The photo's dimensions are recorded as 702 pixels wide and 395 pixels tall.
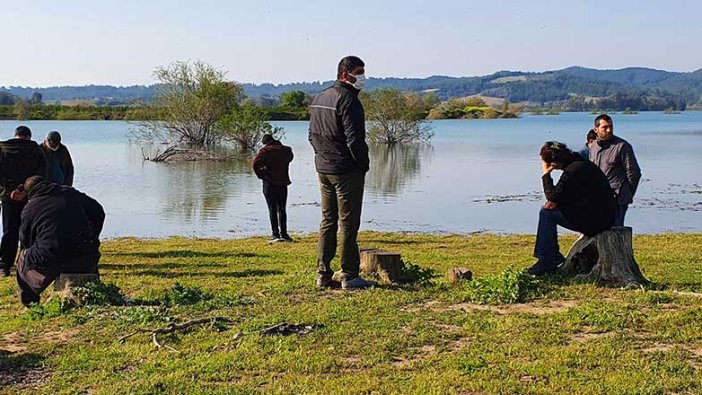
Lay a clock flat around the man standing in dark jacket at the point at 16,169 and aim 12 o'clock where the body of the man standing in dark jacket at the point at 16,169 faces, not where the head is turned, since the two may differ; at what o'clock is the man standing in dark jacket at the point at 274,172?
the man standing in dark jacket at the point at 274,172 is roughly at 2 o'clock from the man standing in dark jacket at the point at 16,169.

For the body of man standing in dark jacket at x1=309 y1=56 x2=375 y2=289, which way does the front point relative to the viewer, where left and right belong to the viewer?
facing away from the viewer and to the right of the viewer

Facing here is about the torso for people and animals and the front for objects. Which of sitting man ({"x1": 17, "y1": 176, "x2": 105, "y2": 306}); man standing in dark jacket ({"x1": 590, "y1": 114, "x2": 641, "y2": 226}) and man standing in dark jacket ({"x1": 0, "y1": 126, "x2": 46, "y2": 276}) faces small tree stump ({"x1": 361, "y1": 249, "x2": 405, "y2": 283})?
man standing in dark jacket ({"x1": 590, "y1": 114, "x2": 641, "y2": 226})

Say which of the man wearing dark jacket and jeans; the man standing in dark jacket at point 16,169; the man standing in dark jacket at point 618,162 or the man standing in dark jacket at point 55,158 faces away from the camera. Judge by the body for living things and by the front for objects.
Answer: the man standing in dark jacket at point 16,169

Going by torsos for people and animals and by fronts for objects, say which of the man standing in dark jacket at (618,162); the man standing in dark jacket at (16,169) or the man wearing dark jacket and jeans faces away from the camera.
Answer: the man standing in dark jacket at (16,169)

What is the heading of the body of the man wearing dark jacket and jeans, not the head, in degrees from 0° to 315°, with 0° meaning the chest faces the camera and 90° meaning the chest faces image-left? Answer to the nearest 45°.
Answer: approximately 90°

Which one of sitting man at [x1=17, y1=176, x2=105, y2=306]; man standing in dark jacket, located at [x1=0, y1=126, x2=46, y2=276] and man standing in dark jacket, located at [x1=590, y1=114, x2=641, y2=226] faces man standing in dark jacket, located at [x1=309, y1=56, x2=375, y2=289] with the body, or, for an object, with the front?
man standing in dark jacket, located at [x1=590, y1=114, x2=641, y2=226]

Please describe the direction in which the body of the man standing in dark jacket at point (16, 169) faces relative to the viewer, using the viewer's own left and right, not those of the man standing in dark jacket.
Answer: facing away from the viewer

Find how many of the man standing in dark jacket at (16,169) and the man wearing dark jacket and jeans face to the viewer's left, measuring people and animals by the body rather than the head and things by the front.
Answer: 1
